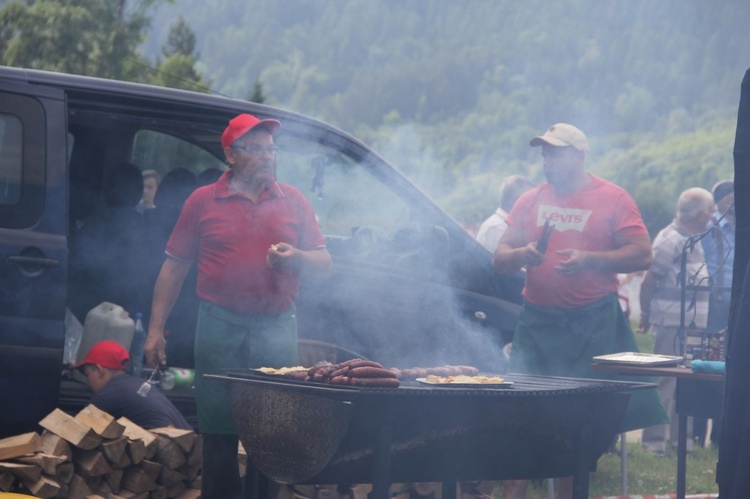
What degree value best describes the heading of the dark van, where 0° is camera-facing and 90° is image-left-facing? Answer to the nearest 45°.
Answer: approximately 270°
